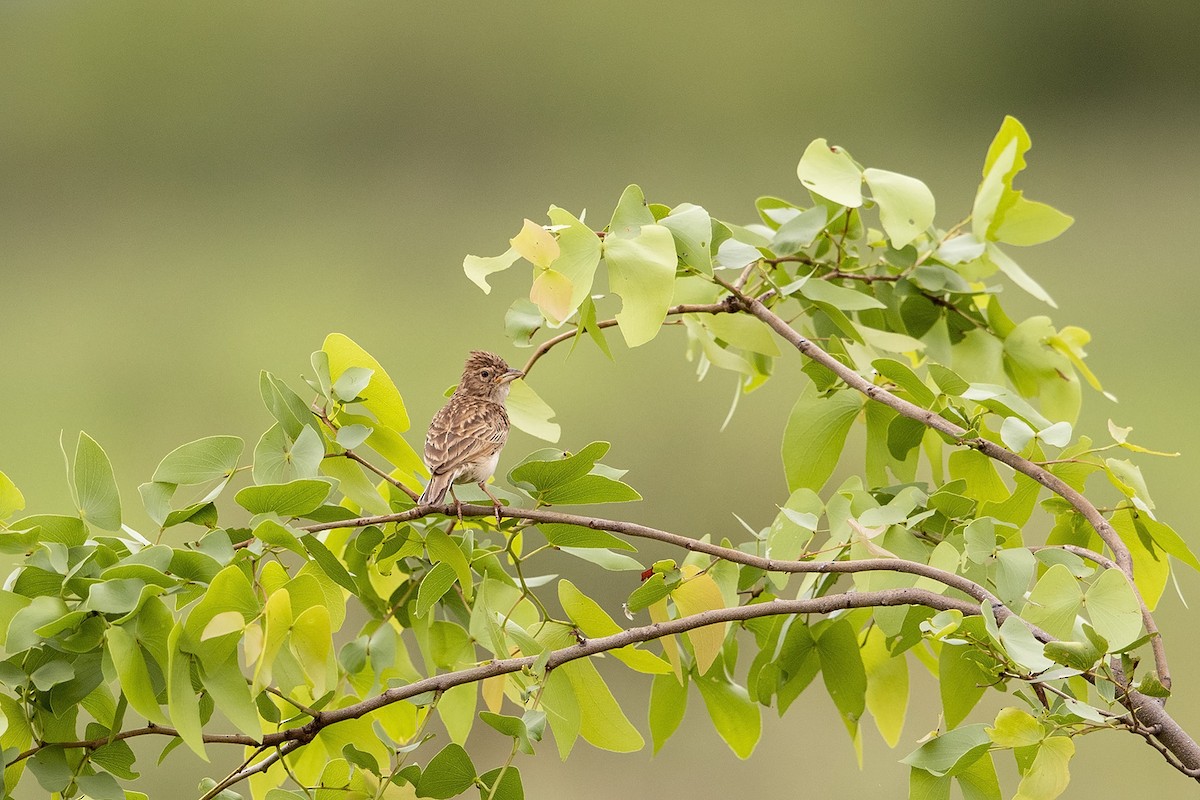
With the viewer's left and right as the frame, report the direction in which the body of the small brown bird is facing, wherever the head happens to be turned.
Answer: facing away from the viewer and to the right of the viewer
